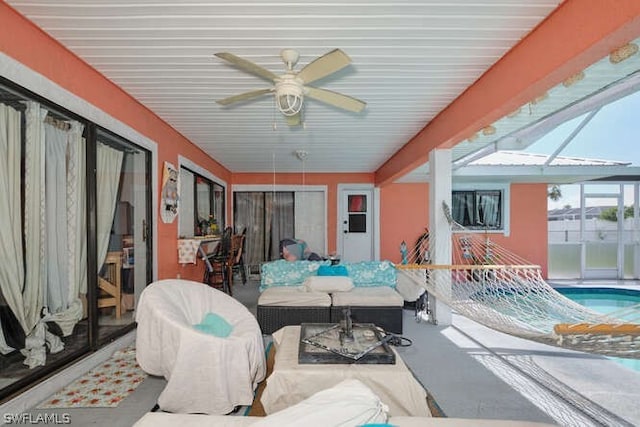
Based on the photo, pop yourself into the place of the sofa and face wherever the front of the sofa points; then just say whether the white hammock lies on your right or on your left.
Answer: on your left

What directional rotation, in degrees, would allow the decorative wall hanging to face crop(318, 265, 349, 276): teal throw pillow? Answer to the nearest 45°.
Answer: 0° — it already faces it

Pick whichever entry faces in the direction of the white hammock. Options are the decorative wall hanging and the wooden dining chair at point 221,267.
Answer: the decorative wall hanging

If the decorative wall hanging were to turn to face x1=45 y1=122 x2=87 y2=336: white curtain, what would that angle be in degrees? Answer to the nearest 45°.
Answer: approximately 90° to its right

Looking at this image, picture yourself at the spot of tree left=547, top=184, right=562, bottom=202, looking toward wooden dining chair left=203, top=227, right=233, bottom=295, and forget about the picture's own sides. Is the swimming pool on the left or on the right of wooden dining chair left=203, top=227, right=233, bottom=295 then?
left

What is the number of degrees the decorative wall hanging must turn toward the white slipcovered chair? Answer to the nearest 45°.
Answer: approximately 45° to its right

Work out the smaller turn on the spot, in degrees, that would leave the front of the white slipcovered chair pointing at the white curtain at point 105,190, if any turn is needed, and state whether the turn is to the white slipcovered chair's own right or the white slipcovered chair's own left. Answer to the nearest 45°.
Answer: approximately 180°

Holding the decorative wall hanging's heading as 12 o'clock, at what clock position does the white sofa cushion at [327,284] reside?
The white sofa cushion is roughly at 12 o'clock from the decorative wall hanging.

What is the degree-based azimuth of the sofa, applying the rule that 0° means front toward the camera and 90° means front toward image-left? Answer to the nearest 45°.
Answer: approximately 0°

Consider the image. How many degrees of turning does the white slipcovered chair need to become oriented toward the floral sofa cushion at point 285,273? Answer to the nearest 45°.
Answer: approximately 90° to its left

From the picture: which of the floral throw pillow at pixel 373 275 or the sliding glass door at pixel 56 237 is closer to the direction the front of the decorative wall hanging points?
the floral throw pillow

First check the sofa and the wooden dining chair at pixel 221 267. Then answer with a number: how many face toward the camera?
1
